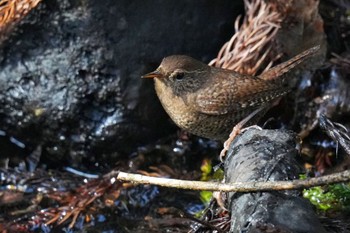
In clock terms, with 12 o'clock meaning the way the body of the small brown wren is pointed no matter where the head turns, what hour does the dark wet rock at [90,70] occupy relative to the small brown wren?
The dark wet rock is roughly at 1 o'clock from the small brown wren.

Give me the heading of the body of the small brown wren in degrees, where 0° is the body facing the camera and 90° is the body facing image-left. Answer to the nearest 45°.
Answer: approximately 90°
